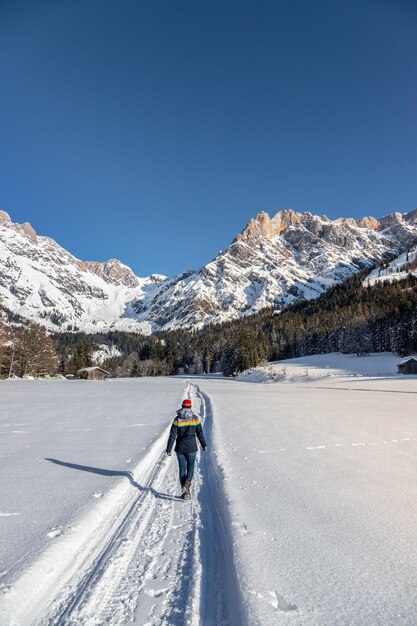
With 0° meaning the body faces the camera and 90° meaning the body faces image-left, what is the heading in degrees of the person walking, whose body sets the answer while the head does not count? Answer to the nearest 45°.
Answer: approximately 180°
